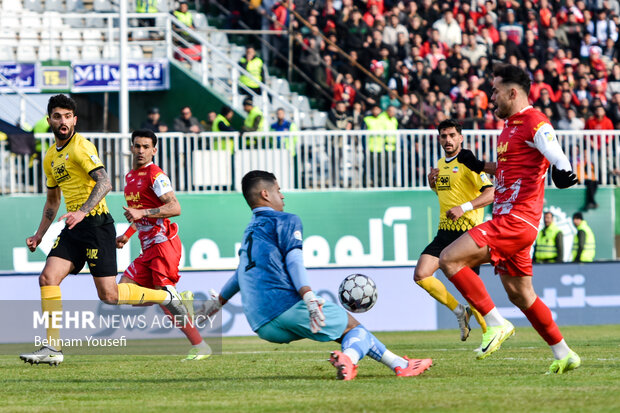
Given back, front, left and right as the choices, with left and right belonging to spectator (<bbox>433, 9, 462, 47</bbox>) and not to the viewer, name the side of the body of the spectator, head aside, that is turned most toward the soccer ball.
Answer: front

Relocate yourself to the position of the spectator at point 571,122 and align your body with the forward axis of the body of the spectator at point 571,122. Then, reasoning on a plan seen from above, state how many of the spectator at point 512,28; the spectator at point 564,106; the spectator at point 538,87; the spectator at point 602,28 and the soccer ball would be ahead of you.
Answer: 1

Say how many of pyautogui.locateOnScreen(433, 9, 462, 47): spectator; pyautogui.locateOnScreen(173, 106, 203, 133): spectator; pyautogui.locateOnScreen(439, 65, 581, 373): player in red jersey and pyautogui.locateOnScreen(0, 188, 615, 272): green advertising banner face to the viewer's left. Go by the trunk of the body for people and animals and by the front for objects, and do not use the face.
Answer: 1

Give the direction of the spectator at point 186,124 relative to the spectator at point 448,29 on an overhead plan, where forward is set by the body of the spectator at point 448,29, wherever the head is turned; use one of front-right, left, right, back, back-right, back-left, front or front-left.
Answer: front-right

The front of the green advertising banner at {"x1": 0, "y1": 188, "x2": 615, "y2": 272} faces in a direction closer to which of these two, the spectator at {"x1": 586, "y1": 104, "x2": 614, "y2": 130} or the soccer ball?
the soccer ball

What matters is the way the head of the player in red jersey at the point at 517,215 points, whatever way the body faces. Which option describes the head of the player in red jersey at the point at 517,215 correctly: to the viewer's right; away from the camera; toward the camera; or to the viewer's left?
to the viewer's left

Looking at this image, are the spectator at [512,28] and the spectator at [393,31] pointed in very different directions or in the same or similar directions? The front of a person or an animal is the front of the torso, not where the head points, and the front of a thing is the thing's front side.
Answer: same or similar directions

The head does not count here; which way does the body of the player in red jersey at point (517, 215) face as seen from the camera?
to the viewer's left

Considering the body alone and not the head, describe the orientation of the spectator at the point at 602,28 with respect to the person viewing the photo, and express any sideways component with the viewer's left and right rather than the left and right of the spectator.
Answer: facing the viewer

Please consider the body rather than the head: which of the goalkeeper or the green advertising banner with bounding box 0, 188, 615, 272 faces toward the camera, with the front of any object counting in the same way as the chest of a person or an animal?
the green advertising banner

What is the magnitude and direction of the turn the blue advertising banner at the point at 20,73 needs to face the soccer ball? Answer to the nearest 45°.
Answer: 0° — it already faces it

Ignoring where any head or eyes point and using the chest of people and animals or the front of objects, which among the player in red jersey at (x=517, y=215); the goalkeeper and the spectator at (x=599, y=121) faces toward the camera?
the spectator

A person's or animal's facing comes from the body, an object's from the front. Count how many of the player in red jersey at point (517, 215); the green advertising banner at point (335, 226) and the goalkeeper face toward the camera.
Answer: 1

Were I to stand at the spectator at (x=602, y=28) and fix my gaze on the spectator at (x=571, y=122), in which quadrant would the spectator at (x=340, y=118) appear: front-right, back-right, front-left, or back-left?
front-right

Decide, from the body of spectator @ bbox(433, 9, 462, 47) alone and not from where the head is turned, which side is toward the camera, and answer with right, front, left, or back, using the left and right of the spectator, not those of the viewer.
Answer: front

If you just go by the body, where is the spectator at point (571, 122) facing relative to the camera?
toward the camera

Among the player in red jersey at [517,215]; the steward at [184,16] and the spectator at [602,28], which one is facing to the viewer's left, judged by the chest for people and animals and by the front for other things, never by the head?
the player in red jersey

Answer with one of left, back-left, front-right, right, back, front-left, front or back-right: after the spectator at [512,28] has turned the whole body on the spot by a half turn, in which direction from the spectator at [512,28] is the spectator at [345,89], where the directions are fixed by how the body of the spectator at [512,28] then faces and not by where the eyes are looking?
back-left
